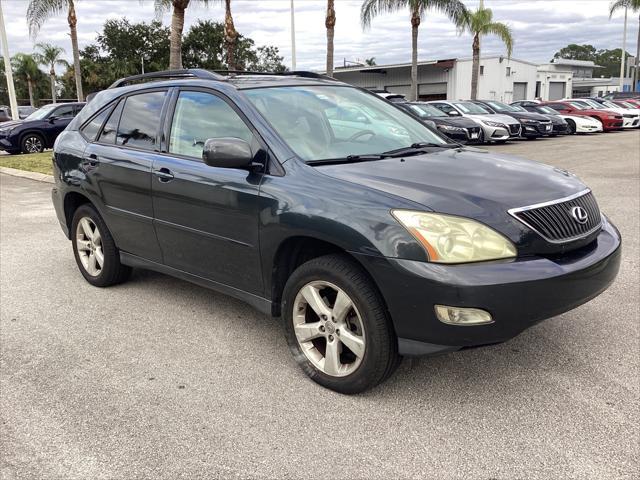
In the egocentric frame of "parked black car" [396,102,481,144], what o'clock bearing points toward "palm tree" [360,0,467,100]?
The palm tree is roughly at 7 o'clock from the parked black car.

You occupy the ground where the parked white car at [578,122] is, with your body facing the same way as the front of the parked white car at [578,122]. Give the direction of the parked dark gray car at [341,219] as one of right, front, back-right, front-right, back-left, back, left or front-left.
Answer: front-right

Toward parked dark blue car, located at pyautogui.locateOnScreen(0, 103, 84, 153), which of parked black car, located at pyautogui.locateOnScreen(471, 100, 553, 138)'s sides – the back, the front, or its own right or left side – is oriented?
right

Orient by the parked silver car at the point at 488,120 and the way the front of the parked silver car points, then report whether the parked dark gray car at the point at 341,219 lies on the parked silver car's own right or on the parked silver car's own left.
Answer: on the parked silver car's own right

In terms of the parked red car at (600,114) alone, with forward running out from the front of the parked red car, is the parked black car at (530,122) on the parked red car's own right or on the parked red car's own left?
on the parked red car's own right

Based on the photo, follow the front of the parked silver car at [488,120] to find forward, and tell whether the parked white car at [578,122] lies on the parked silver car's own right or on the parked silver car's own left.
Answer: on the parked silver car's own left

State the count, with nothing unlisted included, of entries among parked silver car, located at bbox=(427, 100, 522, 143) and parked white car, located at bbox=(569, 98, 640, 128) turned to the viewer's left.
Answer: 0
